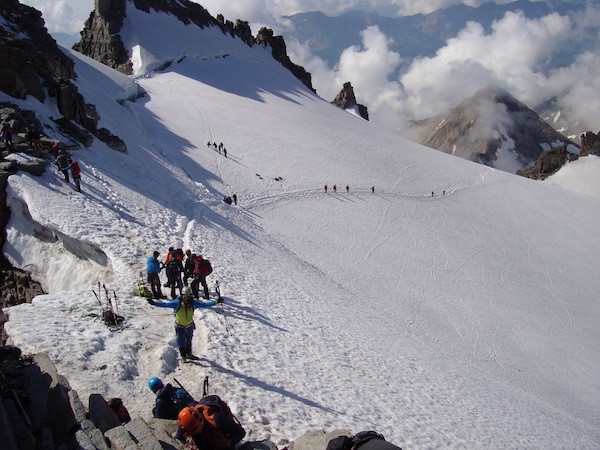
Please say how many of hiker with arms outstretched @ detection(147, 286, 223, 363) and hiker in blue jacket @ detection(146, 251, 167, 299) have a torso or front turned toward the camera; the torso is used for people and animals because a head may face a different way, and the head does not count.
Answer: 1

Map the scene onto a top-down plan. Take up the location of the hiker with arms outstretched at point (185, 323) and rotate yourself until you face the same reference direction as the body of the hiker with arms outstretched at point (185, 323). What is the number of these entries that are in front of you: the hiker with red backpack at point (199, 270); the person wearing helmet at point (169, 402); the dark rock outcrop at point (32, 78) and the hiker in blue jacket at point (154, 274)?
1

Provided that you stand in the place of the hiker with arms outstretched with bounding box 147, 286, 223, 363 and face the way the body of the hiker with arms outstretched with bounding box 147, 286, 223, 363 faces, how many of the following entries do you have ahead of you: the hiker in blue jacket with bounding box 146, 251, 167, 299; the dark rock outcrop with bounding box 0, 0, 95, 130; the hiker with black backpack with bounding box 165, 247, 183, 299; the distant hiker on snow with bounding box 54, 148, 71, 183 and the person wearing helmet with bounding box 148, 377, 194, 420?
1

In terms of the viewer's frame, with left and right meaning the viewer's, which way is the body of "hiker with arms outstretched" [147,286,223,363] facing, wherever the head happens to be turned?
facing the viewer

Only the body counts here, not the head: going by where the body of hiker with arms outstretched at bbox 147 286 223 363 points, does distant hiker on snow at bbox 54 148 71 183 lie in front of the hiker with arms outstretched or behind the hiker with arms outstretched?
behind

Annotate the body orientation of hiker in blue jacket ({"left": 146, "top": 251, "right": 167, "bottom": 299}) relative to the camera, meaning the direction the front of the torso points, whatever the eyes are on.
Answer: to the viewer's right

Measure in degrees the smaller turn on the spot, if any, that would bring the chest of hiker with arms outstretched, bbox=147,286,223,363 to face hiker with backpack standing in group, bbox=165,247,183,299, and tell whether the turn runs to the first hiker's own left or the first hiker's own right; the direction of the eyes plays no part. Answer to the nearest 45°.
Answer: approximately 180°

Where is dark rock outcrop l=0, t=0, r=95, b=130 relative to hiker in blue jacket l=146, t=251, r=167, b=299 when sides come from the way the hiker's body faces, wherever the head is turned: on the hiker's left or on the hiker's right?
on the hiker's left

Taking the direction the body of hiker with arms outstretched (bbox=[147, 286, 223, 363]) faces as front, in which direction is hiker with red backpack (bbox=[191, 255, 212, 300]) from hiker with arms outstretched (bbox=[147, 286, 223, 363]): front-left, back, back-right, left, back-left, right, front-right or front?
back

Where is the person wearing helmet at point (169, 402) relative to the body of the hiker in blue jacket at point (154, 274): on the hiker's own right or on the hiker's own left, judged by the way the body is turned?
on the hiker's own right

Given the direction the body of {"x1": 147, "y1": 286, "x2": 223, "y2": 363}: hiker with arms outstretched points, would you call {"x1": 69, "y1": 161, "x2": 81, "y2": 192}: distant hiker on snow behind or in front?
behind

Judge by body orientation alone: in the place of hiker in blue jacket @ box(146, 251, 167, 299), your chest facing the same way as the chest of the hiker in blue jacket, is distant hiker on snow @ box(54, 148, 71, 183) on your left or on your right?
on your left

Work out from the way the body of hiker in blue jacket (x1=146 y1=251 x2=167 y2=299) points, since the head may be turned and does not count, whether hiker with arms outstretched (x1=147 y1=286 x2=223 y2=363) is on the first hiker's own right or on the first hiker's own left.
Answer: on the first hiker's own right

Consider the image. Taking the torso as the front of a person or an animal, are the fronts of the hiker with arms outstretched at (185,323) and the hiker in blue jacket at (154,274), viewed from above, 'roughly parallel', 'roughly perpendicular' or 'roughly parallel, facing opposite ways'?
roughly perpendicular
